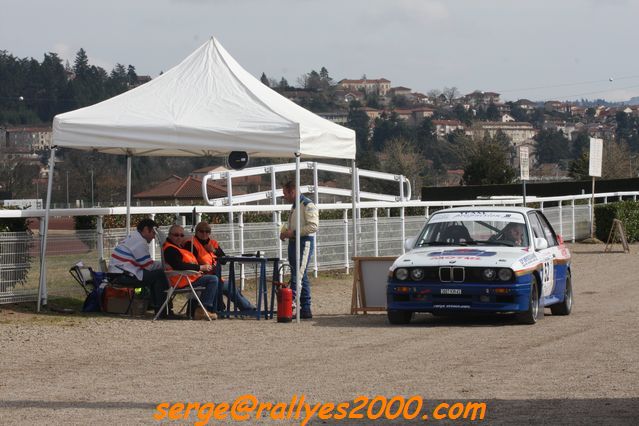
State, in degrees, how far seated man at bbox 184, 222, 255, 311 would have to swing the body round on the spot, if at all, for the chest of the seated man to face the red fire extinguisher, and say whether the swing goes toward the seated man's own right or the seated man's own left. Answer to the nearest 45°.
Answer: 0° — they already face it

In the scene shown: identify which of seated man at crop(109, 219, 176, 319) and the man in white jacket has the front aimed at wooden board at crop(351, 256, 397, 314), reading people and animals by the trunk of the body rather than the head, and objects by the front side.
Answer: the seated man

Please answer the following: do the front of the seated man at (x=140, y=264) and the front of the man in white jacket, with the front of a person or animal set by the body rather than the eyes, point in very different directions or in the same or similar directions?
very different directions

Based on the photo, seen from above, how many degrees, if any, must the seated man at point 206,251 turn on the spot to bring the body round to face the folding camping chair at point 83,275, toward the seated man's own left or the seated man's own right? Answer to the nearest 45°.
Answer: approximately 135° to the seated man's own right

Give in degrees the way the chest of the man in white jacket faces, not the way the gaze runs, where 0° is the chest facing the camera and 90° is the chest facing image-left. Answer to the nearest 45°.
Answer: approximately 90°

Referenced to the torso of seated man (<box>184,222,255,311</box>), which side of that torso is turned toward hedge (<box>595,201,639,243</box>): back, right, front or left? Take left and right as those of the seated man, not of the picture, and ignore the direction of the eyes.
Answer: left

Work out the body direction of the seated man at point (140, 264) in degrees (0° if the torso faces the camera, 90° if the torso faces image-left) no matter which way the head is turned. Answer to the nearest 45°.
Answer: approximately 270°

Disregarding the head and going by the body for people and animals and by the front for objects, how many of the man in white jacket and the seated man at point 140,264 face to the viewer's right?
1

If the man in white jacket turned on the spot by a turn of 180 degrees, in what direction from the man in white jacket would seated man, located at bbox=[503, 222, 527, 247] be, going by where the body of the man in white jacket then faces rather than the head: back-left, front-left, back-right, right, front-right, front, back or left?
front

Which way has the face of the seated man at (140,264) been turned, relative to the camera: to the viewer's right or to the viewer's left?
to the viewer's right
